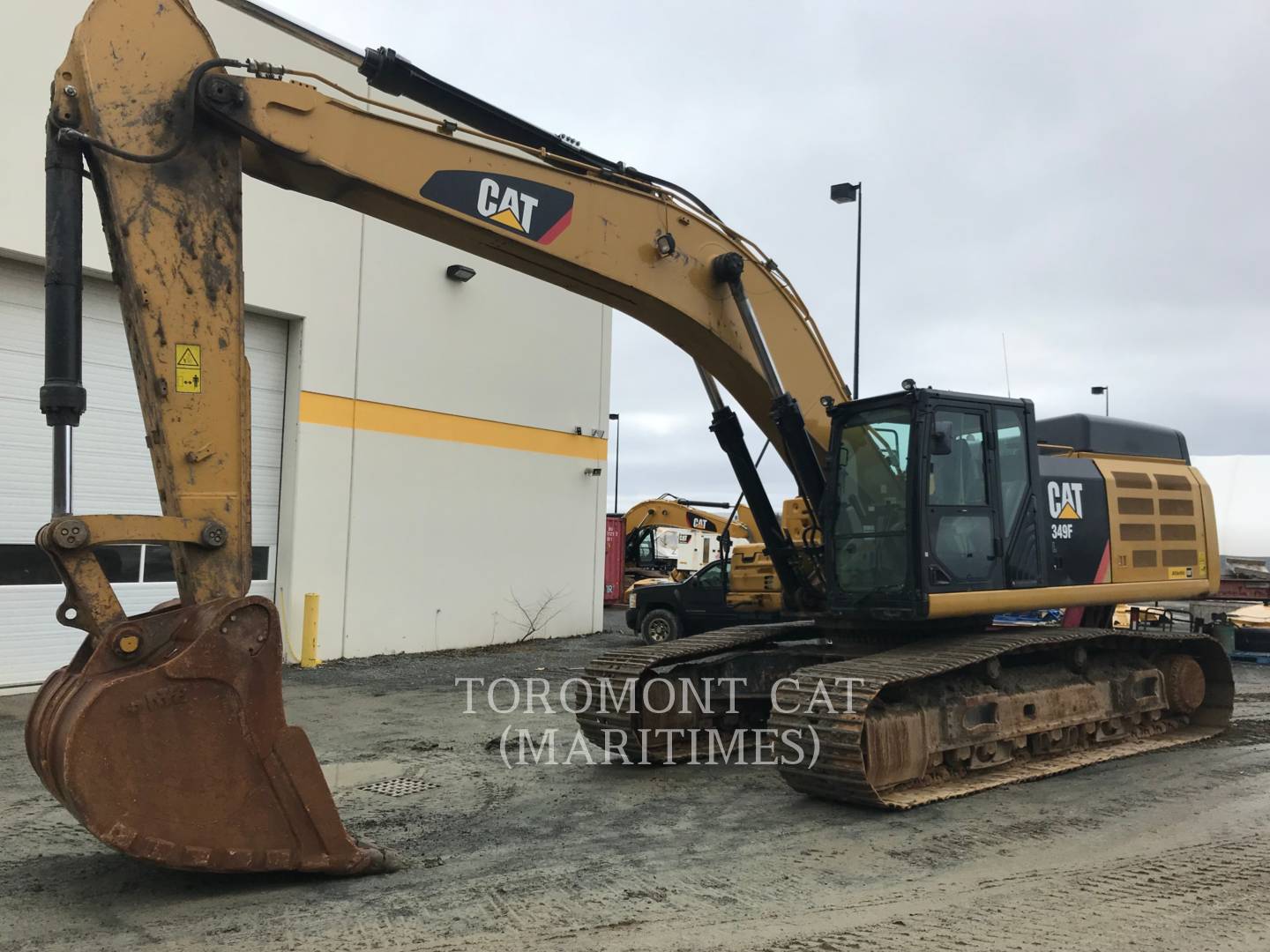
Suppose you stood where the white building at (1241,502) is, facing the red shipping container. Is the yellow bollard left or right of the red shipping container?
left

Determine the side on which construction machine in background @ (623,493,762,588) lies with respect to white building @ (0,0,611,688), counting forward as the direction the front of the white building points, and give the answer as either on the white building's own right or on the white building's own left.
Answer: on the white building's own left

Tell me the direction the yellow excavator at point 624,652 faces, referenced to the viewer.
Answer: facing the viewer and to the left of the viewer

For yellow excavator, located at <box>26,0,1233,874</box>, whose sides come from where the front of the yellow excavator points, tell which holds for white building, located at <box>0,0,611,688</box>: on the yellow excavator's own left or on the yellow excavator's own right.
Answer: on the yellow excavator's own right

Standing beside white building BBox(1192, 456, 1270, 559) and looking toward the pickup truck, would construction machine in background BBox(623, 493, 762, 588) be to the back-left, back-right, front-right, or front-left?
front-right

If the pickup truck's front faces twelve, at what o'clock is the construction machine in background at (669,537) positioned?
The construction machine in background is roughly at 3 o'clock from the pickup truck.

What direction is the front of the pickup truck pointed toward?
to the viewer's left

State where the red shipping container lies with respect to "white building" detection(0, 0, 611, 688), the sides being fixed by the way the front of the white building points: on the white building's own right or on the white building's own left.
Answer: on the white building's own left

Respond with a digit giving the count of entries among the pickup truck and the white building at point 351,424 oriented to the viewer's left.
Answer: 1

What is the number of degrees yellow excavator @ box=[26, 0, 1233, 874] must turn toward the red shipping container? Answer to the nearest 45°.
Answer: approximately 135° to its right

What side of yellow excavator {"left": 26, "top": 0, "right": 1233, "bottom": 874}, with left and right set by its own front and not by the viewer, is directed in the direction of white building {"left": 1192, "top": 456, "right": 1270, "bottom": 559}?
back

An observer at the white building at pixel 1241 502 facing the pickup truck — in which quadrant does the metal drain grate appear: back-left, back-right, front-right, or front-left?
front-left

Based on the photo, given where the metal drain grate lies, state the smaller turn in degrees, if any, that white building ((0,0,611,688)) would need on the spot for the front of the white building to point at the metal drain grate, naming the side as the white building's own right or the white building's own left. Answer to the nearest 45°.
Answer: approximately 45° to the white building's own right

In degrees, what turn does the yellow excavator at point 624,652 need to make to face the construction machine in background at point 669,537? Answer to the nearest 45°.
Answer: approximately 135° to its right

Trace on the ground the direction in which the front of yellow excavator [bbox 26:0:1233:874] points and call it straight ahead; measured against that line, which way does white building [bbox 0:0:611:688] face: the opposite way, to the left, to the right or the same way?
to the left

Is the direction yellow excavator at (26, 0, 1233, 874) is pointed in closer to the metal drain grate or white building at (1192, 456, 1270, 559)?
the metal drain grate
